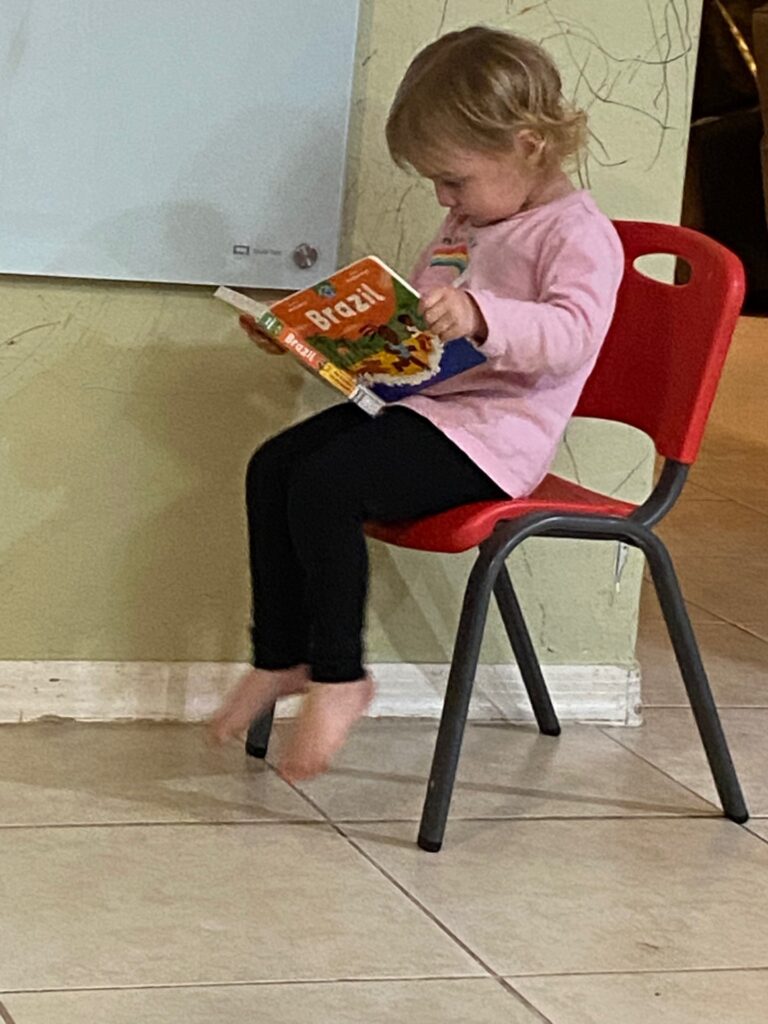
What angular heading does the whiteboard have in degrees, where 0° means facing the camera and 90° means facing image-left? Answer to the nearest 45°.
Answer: approximately 0°

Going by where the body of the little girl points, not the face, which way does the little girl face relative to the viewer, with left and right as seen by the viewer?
facing to the left of the viewer

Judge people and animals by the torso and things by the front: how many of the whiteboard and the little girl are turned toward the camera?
1

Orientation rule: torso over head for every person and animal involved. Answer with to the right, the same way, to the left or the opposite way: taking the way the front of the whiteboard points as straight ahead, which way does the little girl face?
to the right

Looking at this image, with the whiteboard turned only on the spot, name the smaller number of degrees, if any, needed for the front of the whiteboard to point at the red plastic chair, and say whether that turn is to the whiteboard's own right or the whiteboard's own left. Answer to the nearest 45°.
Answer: approximately 45° to the whiteboard's own left
